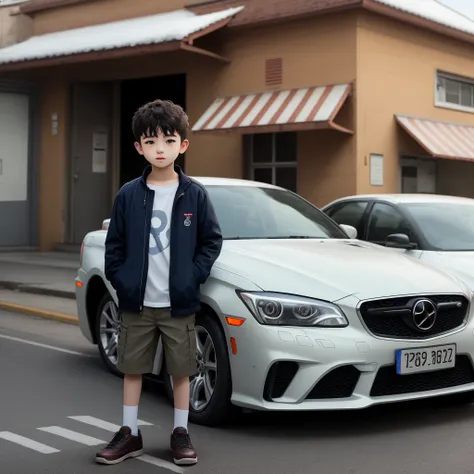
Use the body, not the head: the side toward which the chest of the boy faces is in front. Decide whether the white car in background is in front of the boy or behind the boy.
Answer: behind

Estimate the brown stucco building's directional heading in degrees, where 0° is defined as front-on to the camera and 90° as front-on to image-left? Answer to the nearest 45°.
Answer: approximately 45°

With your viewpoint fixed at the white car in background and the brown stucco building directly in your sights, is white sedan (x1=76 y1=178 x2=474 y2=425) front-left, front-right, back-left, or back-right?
back-left

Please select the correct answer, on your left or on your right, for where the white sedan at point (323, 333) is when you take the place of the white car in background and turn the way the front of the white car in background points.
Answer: on your right

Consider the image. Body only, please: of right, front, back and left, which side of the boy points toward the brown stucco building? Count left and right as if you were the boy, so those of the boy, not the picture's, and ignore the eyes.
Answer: back

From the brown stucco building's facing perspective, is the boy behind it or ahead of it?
ahead

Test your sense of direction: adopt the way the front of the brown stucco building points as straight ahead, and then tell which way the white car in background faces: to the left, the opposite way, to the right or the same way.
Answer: to the left

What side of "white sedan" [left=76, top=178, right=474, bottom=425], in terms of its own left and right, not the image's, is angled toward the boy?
right

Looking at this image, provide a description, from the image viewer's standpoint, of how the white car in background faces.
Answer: facing the viewer and to the right of the viewer

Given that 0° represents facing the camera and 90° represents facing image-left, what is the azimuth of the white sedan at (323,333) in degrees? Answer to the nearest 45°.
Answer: approximately 315°

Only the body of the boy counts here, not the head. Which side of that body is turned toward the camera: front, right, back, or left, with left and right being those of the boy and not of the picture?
front

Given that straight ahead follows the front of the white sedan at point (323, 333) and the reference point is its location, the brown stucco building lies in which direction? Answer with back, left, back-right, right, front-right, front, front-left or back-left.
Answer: back-left
